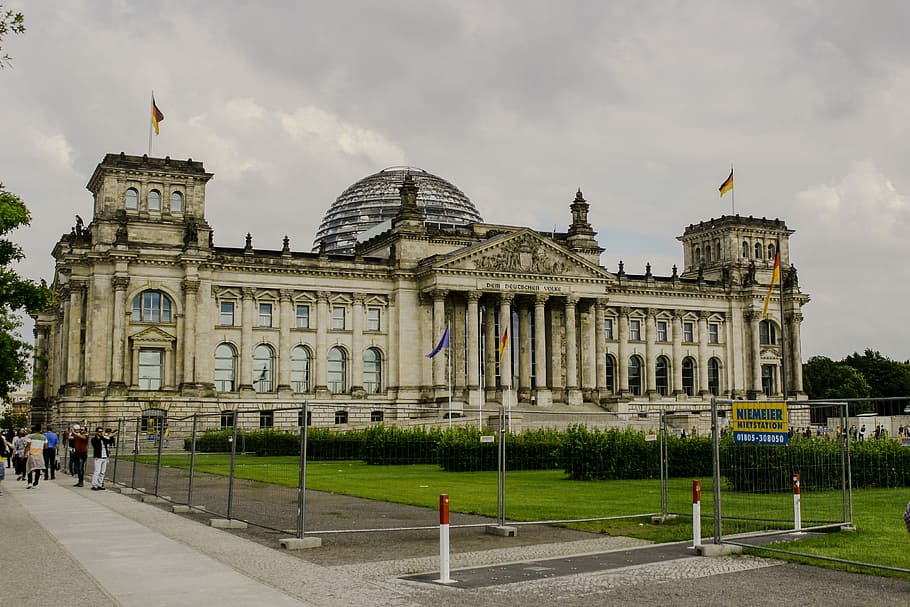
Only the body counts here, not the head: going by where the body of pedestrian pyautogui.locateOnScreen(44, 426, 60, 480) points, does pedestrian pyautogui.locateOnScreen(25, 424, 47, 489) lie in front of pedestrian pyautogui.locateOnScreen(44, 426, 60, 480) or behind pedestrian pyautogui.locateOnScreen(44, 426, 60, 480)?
behind

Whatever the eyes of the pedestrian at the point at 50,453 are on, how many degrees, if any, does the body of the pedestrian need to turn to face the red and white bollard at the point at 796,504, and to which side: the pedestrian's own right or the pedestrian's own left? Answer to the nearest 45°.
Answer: approximately 135° to the pedestrian's own right

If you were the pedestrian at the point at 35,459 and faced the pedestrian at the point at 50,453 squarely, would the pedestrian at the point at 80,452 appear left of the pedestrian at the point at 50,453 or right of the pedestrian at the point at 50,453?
right

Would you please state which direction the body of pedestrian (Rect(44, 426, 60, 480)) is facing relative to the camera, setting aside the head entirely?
away from the camera
